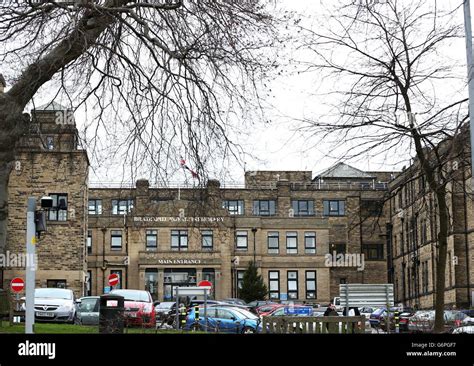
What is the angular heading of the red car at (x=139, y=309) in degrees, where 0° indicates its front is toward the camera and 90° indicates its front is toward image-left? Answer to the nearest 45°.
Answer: approximately 0°

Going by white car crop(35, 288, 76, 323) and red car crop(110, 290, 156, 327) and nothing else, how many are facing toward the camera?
2

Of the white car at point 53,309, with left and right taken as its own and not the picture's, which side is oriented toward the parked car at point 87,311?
left

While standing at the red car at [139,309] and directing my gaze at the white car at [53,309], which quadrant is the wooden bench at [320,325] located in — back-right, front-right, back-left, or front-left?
back-left

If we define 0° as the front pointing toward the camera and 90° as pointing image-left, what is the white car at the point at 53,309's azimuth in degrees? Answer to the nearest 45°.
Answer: approximately 0°
